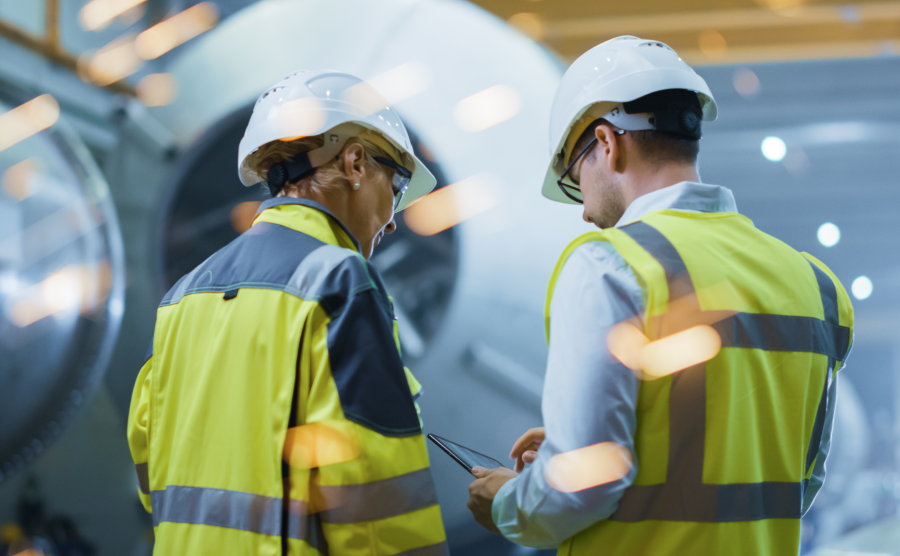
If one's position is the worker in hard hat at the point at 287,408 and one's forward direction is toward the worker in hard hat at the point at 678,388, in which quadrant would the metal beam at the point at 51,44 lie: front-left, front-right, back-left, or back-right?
back-left

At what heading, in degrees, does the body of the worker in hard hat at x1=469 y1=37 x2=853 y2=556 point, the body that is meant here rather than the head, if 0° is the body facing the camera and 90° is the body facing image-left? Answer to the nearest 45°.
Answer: approximately 135°

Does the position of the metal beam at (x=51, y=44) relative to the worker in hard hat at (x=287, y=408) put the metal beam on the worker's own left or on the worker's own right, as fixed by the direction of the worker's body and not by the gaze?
on the worker's own left

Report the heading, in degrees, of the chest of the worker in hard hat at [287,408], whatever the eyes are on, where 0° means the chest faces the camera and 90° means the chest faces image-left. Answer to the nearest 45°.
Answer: approximately 225°

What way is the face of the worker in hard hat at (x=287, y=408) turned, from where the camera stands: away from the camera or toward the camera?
away from the camera

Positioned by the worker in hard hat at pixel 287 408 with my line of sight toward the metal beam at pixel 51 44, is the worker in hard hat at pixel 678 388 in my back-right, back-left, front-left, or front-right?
back-right
